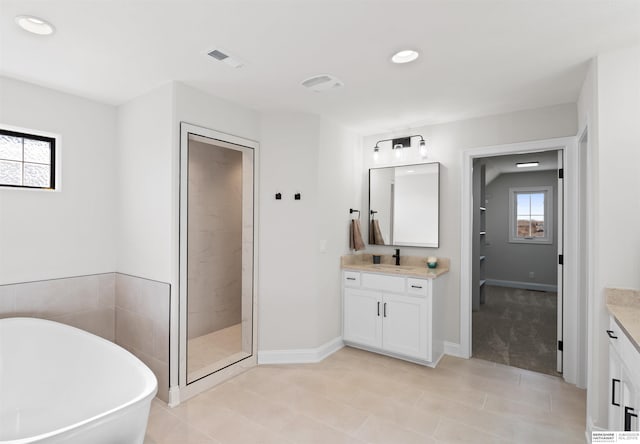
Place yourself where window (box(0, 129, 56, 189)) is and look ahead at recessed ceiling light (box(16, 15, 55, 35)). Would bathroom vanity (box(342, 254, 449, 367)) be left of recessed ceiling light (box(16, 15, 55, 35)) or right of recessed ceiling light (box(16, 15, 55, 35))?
left

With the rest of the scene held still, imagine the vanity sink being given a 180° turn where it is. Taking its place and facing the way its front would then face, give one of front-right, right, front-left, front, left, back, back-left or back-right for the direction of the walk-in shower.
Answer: left

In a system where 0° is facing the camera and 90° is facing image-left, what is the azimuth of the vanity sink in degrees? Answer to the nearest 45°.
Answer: approximately 0°

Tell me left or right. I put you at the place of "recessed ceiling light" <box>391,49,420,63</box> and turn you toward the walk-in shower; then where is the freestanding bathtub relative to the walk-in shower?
left

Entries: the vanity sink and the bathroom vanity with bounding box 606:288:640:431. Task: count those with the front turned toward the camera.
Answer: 1

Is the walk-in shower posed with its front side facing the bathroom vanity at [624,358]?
yes

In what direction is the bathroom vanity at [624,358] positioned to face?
to the viewer's left

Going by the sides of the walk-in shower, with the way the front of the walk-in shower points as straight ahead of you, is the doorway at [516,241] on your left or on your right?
on your left

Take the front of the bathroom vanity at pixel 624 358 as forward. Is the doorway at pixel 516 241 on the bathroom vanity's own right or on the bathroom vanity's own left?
on the bathroom vanity's own right

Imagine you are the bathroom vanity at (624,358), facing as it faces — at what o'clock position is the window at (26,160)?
The window is roughly at 11 o'clock from the bathroom vanity.

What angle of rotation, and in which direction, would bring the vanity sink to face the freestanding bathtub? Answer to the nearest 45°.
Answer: approximately 45° to its right

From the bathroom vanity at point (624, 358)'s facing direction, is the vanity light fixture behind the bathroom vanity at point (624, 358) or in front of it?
in front

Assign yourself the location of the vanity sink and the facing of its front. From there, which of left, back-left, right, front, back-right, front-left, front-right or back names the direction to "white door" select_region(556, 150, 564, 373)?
left

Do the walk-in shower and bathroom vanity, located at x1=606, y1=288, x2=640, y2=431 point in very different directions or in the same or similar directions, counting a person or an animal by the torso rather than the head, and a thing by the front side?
very different directions
